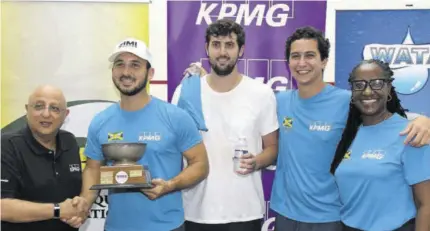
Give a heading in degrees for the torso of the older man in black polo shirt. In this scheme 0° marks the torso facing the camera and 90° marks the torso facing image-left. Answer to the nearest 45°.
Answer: approximately 315°

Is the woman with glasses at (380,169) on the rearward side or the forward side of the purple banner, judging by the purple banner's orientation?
on the forward side

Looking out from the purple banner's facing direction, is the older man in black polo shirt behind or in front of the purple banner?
in front

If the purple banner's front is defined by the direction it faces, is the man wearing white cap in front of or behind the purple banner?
in front

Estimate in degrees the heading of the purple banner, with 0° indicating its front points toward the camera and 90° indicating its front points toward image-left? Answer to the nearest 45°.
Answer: approximately 0°

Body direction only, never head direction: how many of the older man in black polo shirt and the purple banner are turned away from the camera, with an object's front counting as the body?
0

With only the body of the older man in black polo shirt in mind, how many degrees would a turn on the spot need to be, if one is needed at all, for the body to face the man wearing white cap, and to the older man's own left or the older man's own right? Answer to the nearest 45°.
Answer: approximately 45° to the older man's own left
